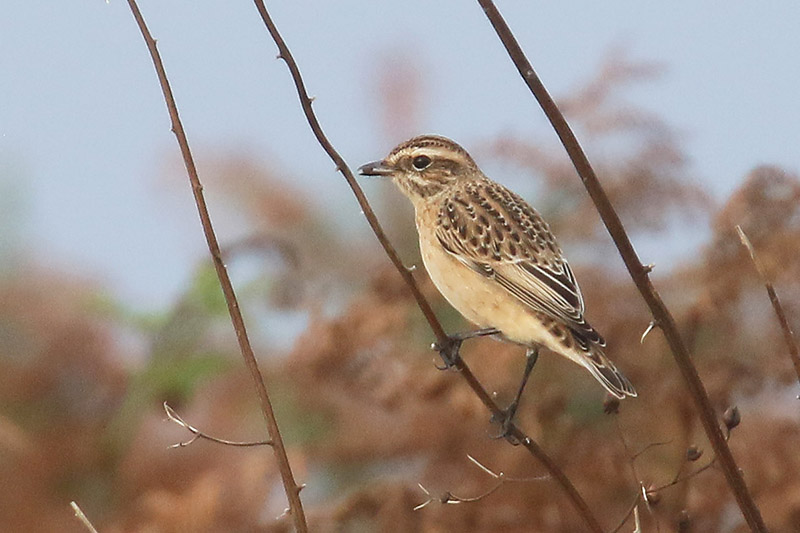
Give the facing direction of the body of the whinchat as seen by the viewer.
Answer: to the viewer's left

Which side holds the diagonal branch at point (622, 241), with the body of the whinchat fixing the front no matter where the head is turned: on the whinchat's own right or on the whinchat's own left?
on the whinchat's own left
